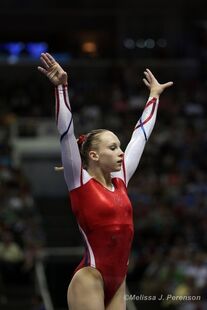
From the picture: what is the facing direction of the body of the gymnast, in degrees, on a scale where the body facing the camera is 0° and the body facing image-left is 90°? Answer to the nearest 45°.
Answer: approximately 315°

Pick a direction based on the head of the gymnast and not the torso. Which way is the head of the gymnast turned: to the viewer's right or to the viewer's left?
to the viewer's right
